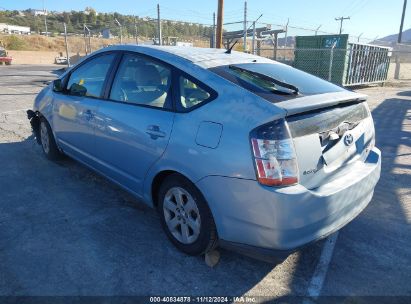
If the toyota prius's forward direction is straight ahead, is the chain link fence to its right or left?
on its right

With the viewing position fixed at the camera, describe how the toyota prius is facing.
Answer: facing away from the viewer and to the left of the viewer
